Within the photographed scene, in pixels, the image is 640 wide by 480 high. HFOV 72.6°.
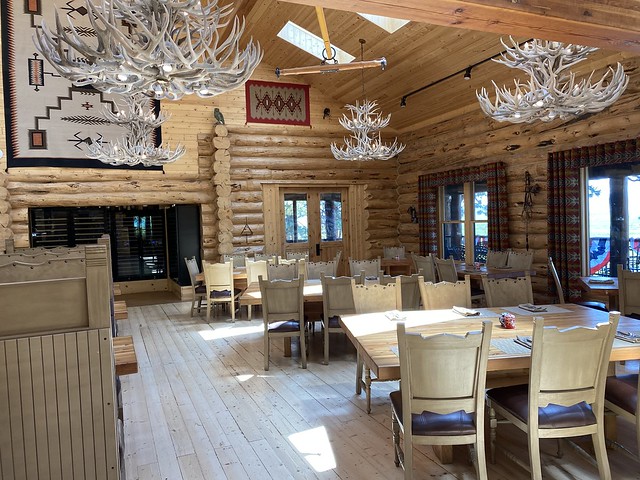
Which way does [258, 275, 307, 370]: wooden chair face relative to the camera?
away from the camera

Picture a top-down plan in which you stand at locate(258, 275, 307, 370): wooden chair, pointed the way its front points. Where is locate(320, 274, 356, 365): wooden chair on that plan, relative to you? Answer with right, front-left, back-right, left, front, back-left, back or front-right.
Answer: right

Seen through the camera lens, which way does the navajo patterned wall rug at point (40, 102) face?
facing the viewer

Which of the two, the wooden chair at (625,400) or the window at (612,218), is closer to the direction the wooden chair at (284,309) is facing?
the window

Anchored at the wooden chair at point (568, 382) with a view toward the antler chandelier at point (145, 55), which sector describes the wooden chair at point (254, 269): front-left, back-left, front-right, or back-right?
front-right

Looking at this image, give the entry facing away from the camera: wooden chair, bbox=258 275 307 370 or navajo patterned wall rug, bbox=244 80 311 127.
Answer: the wooden chair

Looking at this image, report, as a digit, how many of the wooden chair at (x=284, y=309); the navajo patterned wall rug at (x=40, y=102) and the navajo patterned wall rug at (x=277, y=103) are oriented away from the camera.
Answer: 1

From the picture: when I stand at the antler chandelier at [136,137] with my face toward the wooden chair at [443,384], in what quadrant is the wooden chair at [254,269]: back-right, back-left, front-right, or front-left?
front-left

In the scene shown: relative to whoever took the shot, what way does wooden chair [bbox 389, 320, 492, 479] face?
facing away from the viewer

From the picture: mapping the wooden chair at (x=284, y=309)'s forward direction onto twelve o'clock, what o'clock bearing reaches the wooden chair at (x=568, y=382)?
the wooden chair at (x=568, y=382) is roughly at 5 o'clock from the wooden chair at (x=284, y=309).

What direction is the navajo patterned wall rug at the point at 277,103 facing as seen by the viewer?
toward the camera

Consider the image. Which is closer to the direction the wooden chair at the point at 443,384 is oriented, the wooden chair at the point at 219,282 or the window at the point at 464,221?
the window

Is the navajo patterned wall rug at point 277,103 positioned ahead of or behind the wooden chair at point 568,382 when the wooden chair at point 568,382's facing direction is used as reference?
ahead

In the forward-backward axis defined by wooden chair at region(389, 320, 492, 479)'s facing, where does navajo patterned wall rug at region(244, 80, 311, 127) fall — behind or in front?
in front

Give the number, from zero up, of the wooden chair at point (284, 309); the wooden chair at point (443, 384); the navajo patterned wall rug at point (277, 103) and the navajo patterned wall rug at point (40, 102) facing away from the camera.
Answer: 2

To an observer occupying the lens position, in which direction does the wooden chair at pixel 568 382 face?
facing away from the viewer and to the left of the viewer
